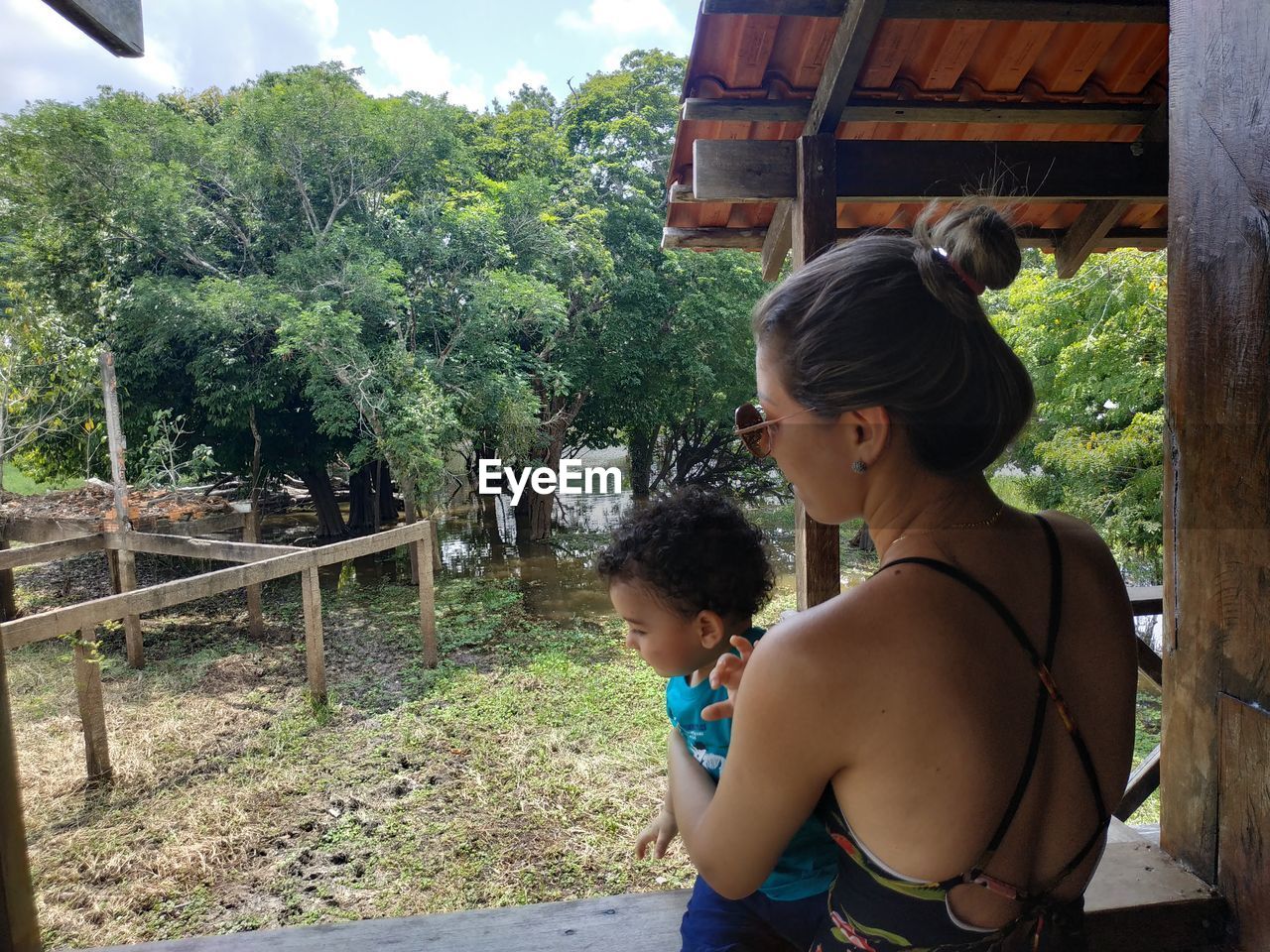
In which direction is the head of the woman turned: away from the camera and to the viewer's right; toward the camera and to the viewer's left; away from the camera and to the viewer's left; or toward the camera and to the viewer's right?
away from the camera and to the viewer's left

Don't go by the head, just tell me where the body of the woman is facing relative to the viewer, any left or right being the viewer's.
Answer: facing away from the viewer and to the left of the viewer

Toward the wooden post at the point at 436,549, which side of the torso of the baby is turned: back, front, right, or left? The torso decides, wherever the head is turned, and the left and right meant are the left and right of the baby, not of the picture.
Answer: right

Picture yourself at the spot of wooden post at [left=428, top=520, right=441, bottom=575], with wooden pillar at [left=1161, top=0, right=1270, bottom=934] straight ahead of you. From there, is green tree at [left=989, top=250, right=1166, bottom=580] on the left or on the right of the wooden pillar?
left

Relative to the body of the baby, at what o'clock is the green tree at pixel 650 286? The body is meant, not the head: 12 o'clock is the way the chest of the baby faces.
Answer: The green tree is roughly at 3 o'clock from the baby.

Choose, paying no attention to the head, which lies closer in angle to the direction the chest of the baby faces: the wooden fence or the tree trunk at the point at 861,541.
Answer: the wooden fence

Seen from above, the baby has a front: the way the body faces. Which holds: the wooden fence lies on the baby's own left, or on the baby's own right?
on the baby's own right

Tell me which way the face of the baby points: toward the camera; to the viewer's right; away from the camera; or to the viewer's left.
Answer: to the viewer's left

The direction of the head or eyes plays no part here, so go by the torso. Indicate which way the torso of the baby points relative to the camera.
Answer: to the viewer's left

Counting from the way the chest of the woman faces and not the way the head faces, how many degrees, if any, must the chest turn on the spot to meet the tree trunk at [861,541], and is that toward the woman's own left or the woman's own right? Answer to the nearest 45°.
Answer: approximately 45° to the woman's own right
